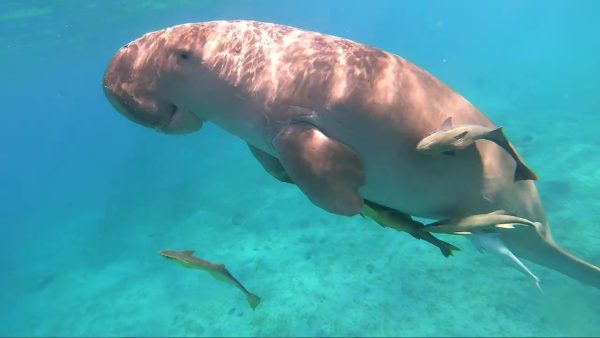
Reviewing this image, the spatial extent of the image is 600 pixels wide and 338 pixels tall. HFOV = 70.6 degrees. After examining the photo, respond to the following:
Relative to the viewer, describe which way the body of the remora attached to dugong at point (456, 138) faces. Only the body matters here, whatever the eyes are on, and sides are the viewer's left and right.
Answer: facing to the left of the viewer

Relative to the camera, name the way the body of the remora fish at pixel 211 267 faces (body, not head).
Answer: to the viewer's left

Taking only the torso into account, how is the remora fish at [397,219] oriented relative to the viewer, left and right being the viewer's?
facing to the left of the viewer

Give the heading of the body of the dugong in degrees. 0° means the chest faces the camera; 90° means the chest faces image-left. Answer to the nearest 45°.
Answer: approximately 90°

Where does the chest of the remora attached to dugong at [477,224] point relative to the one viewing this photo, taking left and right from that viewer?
facing to the left of the viewer
